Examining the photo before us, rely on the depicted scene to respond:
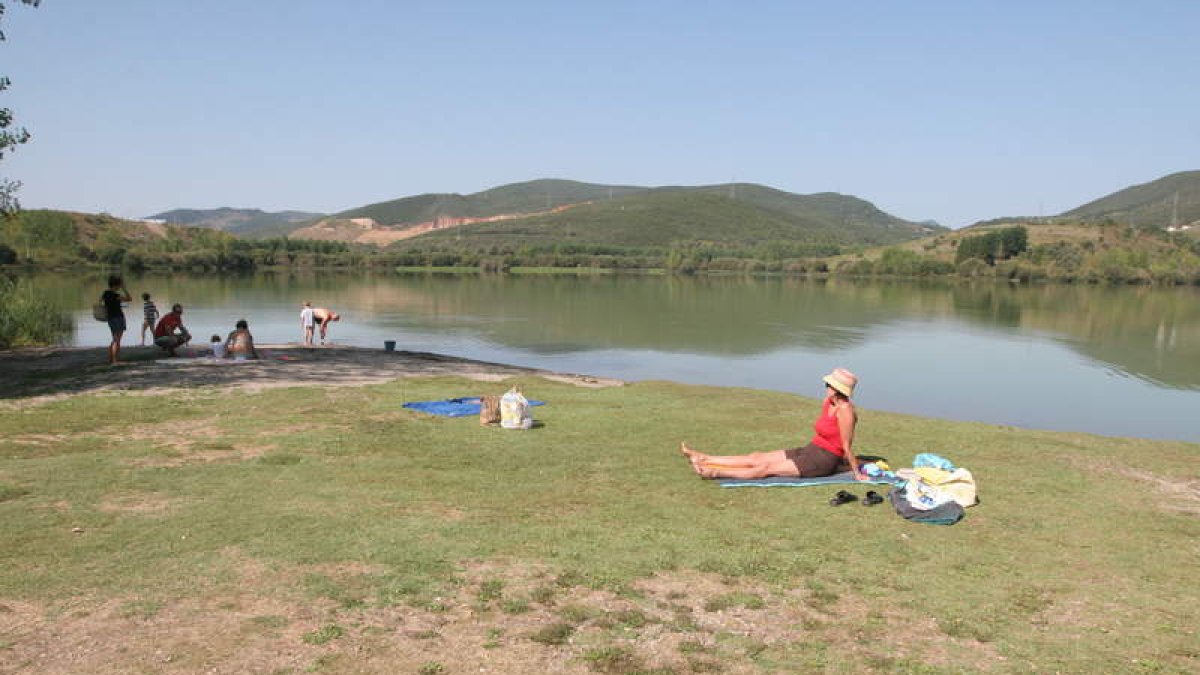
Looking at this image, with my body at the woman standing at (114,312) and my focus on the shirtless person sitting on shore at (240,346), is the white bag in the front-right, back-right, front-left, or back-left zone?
front-right

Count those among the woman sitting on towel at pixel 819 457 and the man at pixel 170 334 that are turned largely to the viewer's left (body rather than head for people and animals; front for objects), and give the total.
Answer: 1

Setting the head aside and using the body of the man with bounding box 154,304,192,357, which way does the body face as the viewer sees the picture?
to the viewer's right

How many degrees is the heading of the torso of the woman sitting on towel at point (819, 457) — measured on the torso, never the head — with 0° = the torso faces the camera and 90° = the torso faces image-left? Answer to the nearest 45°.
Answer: approximately 90°

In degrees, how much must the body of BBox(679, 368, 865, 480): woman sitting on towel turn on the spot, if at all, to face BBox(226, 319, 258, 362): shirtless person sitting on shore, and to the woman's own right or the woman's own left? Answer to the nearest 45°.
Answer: approximately 45° to the woman's own right
